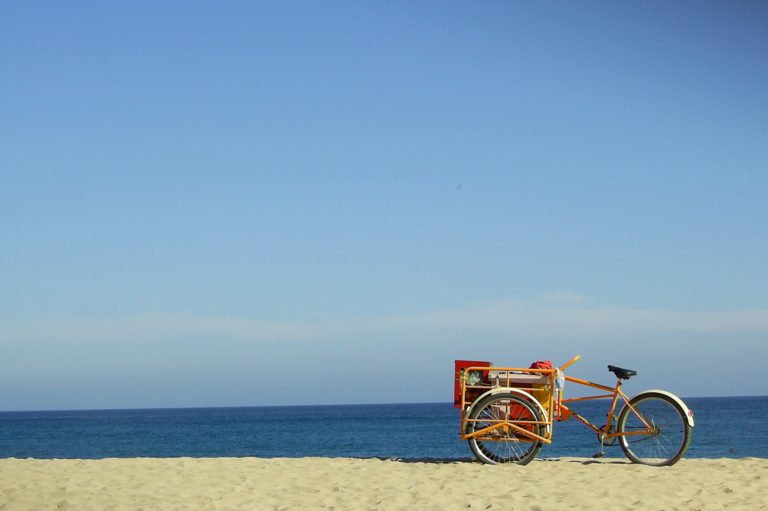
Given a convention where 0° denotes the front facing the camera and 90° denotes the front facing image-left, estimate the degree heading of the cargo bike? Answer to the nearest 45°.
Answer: approximately 90°
